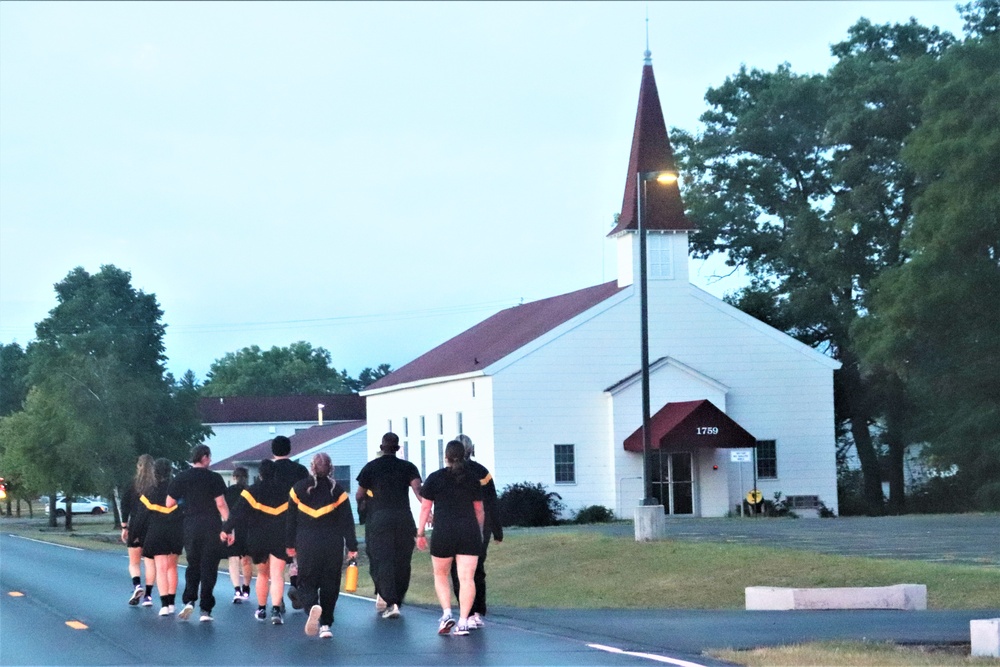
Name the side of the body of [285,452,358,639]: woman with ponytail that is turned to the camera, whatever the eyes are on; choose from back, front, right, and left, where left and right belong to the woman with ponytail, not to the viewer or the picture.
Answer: back

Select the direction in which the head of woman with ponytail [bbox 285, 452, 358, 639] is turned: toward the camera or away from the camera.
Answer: away from the camera

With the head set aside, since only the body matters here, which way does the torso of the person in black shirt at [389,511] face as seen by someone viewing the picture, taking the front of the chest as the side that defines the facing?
away from the camera

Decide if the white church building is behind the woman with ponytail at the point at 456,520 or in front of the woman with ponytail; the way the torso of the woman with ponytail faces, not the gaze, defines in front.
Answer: in front

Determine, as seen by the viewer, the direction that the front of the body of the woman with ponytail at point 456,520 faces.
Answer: away from the camera

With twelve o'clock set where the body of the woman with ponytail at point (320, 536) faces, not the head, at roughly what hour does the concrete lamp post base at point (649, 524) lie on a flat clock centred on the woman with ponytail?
The concrete lamp post base is roughly at 1 o'clock from the woman with ponytail.

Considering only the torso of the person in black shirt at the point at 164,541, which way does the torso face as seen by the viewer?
away from the camera

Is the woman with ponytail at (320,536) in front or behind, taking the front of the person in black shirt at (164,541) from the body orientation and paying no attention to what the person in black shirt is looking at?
behind

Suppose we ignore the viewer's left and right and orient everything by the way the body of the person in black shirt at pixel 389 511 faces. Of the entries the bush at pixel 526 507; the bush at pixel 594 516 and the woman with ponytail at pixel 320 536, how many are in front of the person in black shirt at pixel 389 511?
2

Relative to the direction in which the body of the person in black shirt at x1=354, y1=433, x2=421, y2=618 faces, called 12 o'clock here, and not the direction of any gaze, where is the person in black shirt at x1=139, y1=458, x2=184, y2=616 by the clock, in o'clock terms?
the person in black shirt at x1=139, y1=458, x2=184, y2=616 is roughly at 10 o'clock from the person in black shirt at x1=354, y1=433, x2=421, y2=618.

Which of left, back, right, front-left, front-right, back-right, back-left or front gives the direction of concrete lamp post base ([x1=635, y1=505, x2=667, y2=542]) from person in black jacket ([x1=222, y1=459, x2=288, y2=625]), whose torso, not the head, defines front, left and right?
front-right

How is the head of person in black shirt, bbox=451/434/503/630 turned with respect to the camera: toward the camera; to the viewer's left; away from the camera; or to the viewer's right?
away from the camera

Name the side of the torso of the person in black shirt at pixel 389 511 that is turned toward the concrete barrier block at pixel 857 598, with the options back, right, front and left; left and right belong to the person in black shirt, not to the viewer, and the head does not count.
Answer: right

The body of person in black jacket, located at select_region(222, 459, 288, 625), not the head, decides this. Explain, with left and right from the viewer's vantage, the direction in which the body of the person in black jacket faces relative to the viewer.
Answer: facing away from the viewer
